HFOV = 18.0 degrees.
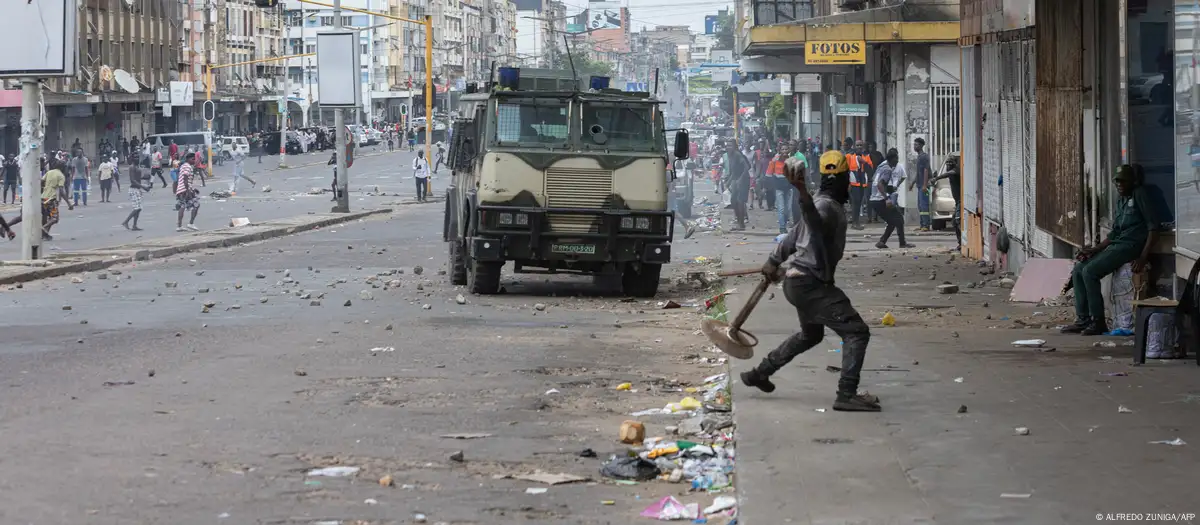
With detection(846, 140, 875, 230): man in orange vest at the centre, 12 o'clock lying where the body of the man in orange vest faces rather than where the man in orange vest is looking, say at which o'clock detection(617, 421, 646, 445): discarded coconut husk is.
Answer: The discarded coconut husk is roughly at 12 o'clock from the man in orange vest.

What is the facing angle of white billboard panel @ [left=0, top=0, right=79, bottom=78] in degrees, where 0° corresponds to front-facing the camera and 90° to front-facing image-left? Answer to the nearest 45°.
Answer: approximately 0°

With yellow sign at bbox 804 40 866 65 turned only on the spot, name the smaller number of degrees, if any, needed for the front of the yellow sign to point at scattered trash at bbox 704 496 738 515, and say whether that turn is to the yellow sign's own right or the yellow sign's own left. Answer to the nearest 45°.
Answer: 0° — it already faces it

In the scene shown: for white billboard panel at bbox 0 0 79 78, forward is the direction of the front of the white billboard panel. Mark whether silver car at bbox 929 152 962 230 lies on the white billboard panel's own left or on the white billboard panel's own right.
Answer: on the white billboard panel's own left

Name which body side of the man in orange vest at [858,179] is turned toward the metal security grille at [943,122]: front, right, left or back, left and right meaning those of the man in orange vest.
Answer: left

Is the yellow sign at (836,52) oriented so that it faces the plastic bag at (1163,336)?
yes

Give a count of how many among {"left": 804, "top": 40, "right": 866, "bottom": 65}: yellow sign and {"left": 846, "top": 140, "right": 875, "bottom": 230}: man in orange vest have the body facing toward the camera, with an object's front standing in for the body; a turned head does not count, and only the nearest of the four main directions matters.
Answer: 2

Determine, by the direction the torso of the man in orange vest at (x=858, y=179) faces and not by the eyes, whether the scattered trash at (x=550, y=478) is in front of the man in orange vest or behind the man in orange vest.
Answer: in front

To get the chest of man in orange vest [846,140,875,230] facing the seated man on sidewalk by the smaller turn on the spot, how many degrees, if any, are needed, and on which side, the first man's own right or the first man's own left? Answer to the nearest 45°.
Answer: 0° — they already face them

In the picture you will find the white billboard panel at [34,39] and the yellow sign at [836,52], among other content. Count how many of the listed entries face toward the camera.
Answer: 2

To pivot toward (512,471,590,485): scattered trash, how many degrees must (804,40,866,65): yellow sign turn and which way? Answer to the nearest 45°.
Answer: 0° — it already faces it
